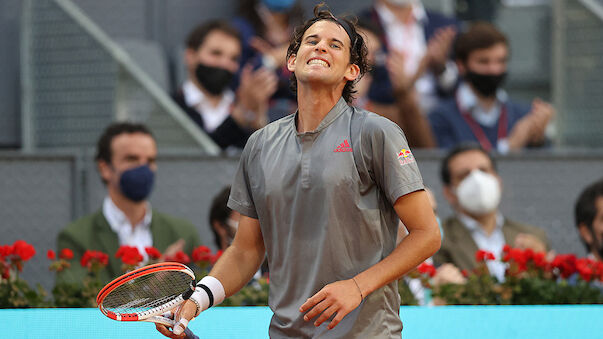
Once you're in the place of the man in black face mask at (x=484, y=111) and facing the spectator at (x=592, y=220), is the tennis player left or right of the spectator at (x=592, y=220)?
right

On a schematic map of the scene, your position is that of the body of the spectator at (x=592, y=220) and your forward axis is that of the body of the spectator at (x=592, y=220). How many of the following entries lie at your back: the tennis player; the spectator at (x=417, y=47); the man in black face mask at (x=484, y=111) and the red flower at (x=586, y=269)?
2

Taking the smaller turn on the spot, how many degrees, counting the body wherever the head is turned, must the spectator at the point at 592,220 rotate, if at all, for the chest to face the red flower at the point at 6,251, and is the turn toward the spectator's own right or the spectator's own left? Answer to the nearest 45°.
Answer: approximately 90° to the spectator's own right

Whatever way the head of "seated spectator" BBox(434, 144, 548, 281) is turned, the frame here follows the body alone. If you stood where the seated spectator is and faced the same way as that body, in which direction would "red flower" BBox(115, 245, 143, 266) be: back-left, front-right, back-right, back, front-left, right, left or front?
right

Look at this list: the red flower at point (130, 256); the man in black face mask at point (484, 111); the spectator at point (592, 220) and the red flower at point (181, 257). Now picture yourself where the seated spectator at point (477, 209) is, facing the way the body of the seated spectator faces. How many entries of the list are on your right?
2

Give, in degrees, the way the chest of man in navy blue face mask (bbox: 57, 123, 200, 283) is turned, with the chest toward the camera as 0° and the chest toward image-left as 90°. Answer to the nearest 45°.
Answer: approximately 315°

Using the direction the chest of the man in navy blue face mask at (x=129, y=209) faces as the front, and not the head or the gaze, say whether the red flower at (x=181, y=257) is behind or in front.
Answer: in front

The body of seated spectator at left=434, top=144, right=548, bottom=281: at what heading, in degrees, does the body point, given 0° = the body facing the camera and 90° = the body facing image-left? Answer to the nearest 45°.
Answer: approximately 315°

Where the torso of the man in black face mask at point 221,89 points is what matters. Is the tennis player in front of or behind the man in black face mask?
in front

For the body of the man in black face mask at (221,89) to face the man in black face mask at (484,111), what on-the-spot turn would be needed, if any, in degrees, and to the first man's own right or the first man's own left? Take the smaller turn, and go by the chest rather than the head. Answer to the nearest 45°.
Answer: approximately 45° to the first man's own left

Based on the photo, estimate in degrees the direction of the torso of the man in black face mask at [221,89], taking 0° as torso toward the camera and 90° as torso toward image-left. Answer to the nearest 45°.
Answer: approximately 315°

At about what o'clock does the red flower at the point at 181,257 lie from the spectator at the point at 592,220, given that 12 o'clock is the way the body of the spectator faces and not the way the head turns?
The red flower is roughly at 3 o'clock from the spectator.
